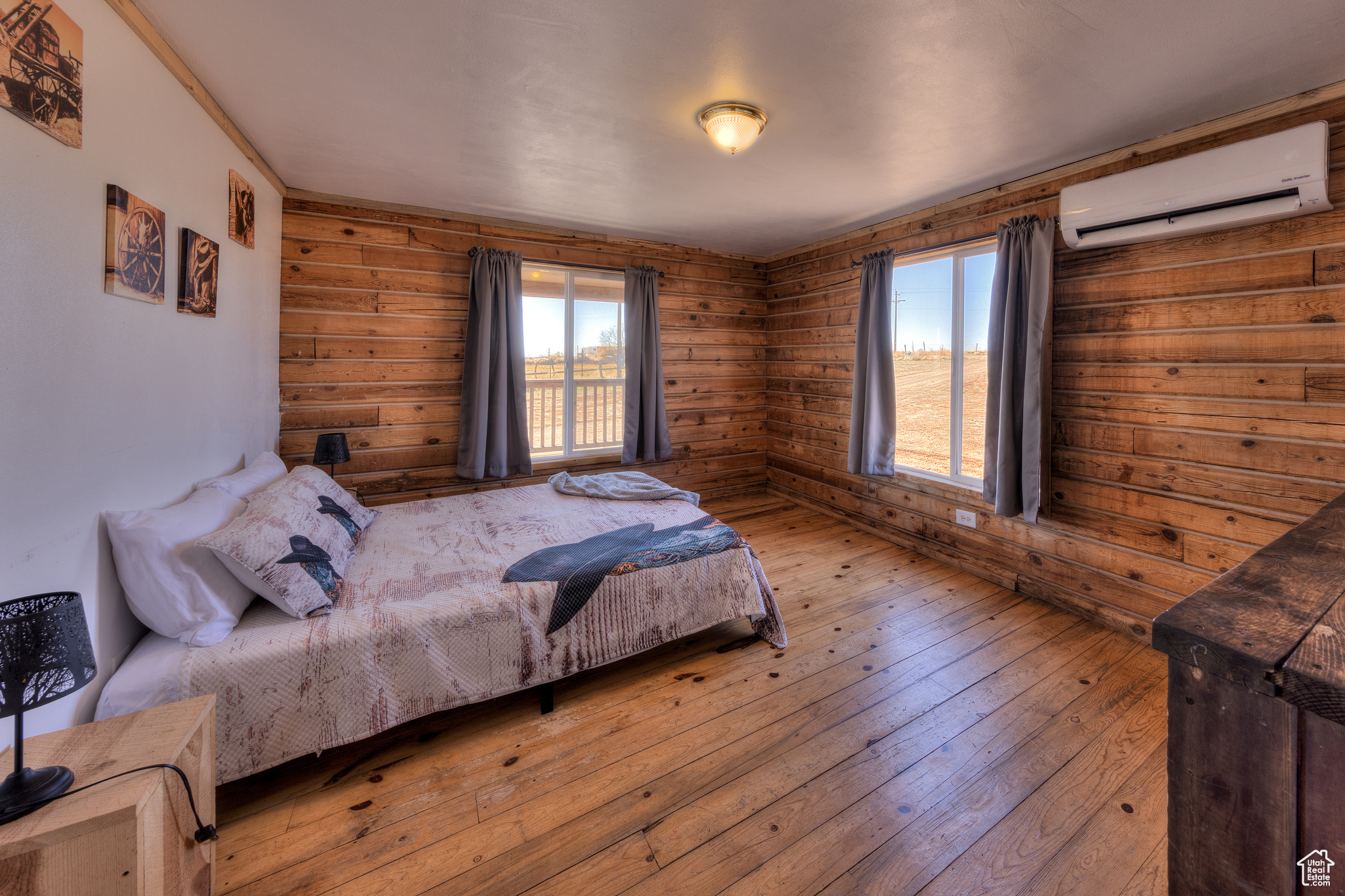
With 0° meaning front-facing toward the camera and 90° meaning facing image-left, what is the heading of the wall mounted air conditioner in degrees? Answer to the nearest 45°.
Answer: approximately 45°

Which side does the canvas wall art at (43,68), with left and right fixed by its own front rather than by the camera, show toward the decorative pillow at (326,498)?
left

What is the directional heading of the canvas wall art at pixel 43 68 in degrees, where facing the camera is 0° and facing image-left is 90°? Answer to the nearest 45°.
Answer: approximately 315°
